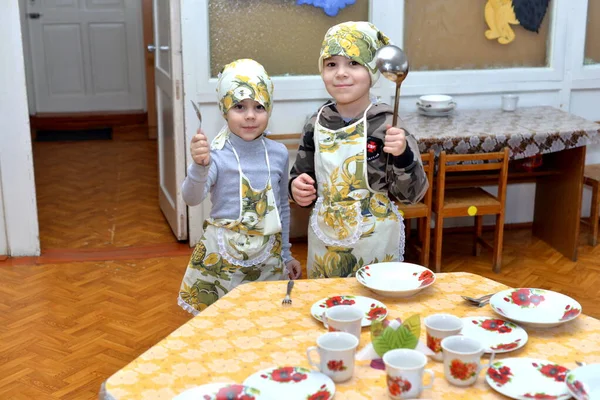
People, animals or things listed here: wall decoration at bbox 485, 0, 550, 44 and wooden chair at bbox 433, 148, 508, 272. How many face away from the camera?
1

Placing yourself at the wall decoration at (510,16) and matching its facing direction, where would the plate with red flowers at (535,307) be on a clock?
The plate with red flowers is roughly at 12 o'clock from the wall decoration.

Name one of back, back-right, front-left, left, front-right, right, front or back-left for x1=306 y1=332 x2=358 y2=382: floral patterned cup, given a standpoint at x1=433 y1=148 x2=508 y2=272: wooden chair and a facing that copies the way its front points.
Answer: back

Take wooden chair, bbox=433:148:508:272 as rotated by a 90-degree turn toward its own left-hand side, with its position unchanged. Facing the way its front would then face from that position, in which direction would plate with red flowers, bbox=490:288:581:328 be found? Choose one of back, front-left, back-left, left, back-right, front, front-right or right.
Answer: left

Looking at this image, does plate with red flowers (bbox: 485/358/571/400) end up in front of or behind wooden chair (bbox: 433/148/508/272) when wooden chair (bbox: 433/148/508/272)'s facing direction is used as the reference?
behind

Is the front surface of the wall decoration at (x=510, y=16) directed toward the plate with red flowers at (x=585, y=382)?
yes

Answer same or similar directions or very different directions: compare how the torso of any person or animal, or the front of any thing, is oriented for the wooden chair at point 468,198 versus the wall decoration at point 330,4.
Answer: very different directions

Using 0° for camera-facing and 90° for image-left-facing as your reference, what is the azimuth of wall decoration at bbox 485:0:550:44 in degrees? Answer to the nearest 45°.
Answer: approximately 0°

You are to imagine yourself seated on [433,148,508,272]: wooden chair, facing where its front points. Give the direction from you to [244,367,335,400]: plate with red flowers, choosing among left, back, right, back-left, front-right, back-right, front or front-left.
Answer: back

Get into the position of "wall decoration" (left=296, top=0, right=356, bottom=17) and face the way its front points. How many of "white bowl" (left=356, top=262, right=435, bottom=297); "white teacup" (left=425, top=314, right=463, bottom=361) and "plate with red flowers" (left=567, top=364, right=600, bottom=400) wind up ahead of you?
3

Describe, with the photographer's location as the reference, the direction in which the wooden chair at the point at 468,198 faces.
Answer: facing away from the viewer

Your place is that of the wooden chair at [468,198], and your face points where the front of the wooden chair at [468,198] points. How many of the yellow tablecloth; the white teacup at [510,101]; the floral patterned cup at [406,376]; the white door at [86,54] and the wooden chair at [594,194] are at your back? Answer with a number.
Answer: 2
